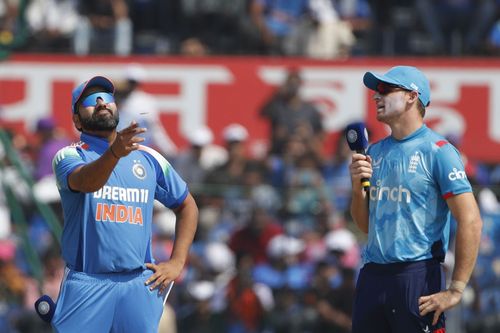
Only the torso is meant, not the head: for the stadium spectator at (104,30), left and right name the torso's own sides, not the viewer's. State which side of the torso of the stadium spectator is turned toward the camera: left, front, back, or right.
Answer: front

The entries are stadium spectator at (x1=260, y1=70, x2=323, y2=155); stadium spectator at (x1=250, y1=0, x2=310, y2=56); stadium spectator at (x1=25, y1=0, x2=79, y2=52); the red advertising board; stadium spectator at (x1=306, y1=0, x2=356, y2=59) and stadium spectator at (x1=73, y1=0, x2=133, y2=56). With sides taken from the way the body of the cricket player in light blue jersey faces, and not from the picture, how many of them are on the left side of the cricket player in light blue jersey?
0

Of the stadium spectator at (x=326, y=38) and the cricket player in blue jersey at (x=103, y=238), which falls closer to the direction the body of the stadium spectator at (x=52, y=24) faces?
the cricket player in blue jersey

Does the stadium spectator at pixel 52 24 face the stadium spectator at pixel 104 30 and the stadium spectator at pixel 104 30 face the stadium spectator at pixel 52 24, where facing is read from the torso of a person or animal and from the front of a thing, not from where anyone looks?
no

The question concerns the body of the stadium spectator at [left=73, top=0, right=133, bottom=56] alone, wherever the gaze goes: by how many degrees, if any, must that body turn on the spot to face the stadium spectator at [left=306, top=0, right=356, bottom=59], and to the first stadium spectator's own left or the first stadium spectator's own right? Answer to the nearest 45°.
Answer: approximately 90° to the first stadium spectator's own left

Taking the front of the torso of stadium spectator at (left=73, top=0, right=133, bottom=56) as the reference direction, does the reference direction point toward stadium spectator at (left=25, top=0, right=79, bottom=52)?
no

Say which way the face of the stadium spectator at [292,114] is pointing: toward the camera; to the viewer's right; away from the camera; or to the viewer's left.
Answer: toward the camera

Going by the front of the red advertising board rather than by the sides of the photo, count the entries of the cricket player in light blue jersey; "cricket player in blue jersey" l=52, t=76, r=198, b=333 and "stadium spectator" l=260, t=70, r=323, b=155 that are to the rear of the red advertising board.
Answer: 0

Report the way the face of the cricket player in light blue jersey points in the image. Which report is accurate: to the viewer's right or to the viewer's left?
to the viewer's left

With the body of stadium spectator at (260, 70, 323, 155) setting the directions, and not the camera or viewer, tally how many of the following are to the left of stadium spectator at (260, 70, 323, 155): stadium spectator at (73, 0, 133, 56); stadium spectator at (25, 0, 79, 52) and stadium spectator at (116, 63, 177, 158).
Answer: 0

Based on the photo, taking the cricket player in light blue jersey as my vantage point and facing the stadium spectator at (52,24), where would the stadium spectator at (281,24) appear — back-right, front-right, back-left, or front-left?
front-right

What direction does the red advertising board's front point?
toward the camera

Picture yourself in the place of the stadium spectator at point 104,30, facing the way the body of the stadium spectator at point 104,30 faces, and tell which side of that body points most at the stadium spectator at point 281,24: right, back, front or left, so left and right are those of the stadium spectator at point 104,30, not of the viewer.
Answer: left

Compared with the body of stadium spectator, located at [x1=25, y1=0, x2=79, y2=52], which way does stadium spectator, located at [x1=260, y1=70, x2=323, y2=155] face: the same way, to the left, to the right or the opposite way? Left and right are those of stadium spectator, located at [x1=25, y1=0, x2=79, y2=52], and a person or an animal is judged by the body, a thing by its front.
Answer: the same way

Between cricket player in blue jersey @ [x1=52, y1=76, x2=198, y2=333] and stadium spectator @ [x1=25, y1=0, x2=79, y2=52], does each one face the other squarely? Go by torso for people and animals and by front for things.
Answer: no

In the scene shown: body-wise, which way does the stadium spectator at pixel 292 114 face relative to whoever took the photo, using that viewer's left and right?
facing the viewer

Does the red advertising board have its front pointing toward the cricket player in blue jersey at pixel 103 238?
yes

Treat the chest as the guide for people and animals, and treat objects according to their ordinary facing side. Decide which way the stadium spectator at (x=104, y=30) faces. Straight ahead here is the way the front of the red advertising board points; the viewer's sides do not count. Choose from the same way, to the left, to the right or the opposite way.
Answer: the same way

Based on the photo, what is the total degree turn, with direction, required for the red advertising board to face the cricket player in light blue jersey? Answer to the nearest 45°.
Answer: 0° — it already faces them
